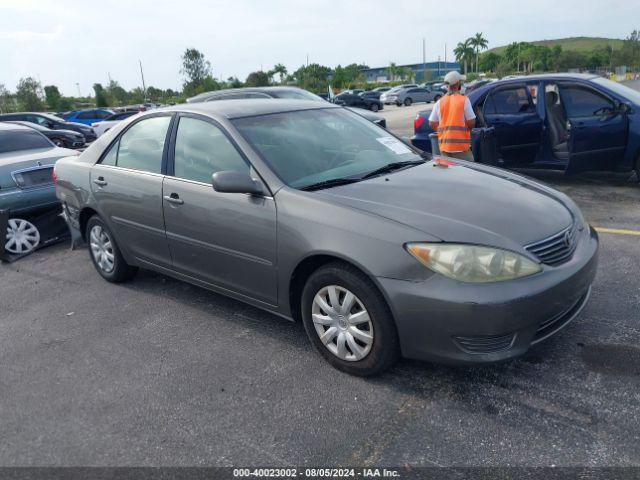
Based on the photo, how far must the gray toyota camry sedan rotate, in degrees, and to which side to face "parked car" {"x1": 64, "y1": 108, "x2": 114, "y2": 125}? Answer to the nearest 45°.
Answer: approximately 180°

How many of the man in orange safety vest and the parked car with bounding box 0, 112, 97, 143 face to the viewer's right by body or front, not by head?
1

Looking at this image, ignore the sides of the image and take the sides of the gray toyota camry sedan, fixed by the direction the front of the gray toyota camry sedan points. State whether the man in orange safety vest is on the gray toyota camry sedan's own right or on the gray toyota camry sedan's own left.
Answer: on the gray toyota camry sedan's own left

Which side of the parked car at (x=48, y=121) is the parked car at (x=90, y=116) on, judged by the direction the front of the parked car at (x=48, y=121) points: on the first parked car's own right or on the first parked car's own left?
on the first parked car's own left

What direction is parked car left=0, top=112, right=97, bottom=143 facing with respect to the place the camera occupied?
facing to the right of the viewer

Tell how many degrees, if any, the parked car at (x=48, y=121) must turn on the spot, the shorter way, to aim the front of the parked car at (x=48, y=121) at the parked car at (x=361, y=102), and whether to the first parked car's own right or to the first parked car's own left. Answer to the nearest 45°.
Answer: approximately 45° to the first parked car's own left

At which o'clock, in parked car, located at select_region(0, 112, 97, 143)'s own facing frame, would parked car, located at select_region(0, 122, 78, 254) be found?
parked car, located at select_region(0, 122, 78, 254) is roughly at 3 o'clock from parked car, located at select_region(0, 112, 97, 143).

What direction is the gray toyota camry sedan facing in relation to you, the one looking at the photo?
facing the viewer and to the right of the viewer
